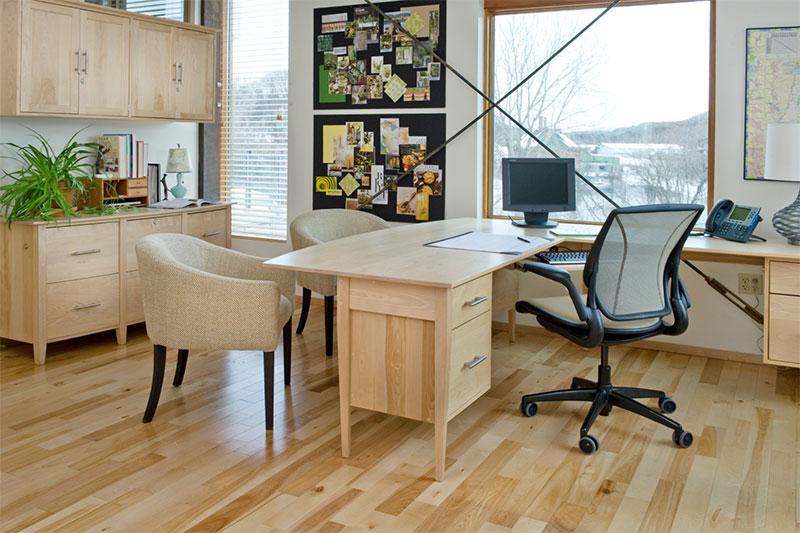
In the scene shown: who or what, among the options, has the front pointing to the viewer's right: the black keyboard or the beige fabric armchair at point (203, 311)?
the beige fabric armchair

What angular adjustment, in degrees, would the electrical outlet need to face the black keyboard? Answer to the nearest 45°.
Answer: approximately 45° to its right

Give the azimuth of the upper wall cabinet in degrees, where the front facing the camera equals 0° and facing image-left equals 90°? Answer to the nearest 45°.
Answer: approximately 315°

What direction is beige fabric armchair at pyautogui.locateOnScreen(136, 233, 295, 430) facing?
to the viewer's right

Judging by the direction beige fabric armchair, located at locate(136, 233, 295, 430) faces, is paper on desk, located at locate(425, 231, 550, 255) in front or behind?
in front

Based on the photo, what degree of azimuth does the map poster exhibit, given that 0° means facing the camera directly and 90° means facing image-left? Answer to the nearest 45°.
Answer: approximately 0°

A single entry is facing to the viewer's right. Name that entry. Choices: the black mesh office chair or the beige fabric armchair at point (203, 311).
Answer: the beige fabric armchair
